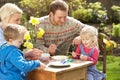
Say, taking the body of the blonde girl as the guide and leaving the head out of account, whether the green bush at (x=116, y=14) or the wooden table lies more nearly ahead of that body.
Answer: the wooden table

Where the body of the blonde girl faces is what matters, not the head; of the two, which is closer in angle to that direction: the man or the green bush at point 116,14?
the man

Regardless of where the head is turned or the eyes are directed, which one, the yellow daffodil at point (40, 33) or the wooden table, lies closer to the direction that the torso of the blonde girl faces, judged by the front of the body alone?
the wooden table

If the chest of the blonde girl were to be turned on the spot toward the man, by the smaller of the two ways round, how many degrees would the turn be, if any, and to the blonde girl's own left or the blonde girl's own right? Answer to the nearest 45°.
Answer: approximately 90° to the blonde girl's own right

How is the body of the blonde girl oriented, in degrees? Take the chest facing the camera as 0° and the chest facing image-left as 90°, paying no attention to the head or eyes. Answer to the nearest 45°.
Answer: approximately 45°

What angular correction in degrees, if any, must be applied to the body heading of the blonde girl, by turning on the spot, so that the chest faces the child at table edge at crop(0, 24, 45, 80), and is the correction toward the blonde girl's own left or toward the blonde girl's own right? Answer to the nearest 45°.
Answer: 0° — they already face them

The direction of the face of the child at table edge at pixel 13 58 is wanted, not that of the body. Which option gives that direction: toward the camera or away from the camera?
away from the camera

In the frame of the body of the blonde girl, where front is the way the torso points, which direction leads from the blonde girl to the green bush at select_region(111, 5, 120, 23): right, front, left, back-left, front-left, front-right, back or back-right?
back-right

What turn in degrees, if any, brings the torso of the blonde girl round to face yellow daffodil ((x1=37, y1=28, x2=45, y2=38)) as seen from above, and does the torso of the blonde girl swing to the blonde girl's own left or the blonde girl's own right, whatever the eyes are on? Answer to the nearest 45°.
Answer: approximately 45° to the blonde girl's own right
